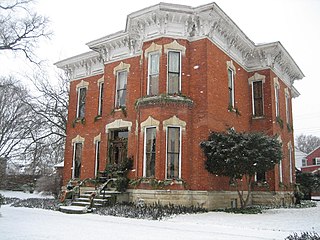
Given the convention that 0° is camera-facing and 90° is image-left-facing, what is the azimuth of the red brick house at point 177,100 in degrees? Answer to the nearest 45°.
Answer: approximately 45°

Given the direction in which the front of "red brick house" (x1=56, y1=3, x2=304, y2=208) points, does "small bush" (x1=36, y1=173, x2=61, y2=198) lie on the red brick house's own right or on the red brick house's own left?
on the red brick house's own right

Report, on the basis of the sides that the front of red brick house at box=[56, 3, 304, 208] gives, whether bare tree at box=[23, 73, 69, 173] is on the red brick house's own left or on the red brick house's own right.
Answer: on the red brick house's own right

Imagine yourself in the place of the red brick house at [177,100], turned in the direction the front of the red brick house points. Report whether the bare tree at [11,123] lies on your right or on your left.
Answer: on your right
